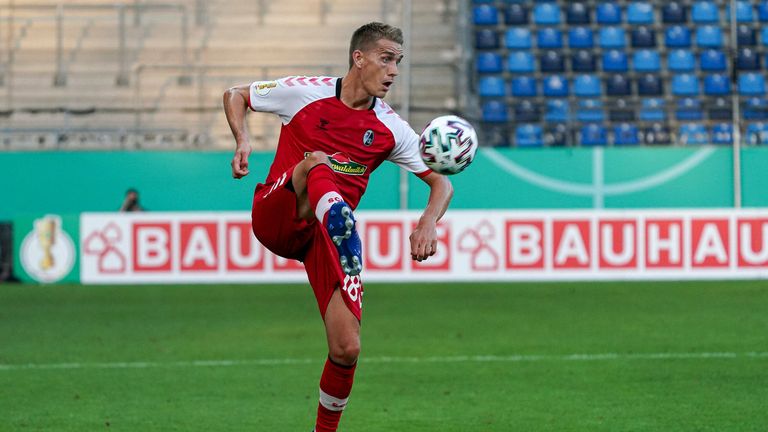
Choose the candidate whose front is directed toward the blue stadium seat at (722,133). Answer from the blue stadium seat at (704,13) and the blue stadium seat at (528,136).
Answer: the blue stadium seat at (704,13)

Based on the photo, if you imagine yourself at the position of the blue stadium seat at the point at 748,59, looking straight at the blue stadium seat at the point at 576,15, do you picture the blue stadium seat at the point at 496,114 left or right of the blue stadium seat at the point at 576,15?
left

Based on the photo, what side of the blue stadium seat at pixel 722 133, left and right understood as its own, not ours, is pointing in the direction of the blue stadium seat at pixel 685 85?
back

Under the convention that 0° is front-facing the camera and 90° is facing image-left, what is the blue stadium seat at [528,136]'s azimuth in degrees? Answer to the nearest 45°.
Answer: approximately 0°

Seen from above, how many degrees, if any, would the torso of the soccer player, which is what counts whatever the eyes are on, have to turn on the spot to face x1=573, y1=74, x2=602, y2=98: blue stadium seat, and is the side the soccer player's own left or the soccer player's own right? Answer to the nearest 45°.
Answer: approximately 135° to the soccer player's own left

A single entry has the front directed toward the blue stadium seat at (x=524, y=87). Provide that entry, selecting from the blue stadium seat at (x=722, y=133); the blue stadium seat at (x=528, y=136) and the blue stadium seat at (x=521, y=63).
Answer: the blue stadium seat at (x=521, y=63)

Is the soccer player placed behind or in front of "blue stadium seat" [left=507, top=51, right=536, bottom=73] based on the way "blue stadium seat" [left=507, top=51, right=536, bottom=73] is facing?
in front

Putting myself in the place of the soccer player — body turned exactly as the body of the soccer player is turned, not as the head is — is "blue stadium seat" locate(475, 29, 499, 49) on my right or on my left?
on my left

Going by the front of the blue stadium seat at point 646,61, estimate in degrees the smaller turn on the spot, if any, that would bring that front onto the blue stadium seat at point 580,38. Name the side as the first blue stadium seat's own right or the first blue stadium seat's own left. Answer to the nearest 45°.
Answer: approximately 90° to the first blue stadium seat's own right

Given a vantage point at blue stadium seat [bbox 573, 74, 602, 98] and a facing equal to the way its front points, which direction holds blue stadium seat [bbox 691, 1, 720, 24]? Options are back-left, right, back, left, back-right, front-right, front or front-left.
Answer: back-left
